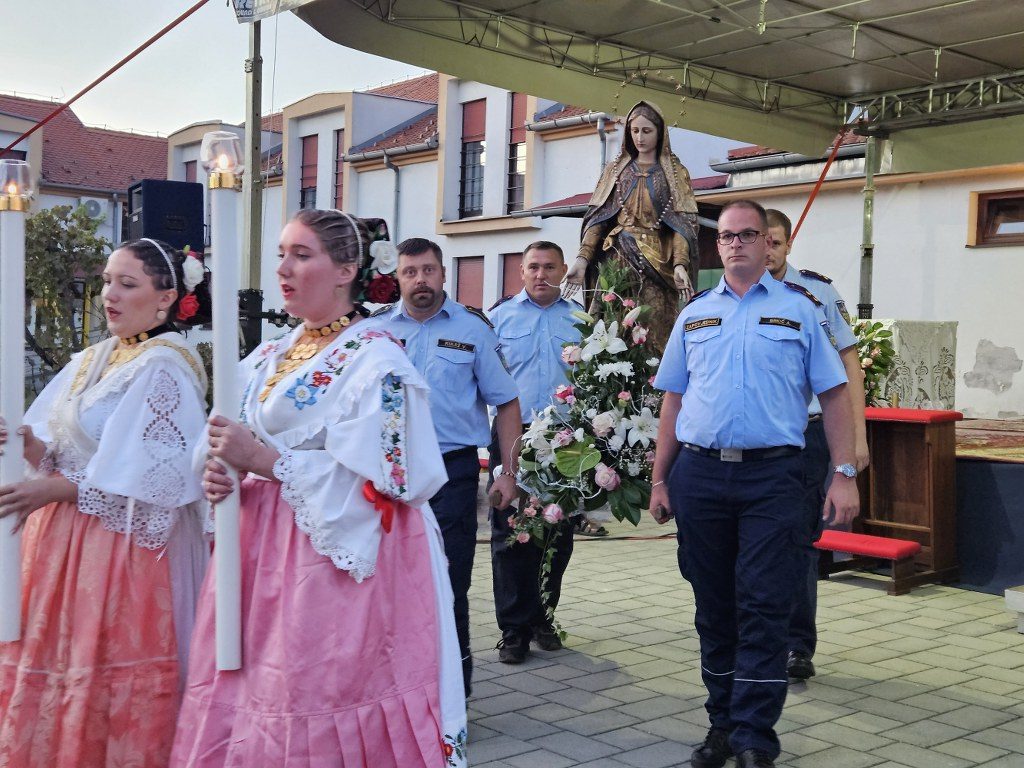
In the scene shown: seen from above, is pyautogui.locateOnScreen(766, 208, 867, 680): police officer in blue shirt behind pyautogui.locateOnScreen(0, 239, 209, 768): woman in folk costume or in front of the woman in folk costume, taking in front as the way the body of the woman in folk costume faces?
behind

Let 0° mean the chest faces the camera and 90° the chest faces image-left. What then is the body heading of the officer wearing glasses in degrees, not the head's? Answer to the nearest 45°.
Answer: approximately 0°

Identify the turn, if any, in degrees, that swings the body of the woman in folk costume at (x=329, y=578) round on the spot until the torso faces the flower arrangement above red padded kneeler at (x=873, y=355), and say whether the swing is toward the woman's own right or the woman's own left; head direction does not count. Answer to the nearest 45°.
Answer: approximately 180°

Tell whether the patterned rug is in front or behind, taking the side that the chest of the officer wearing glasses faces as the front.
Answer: behind

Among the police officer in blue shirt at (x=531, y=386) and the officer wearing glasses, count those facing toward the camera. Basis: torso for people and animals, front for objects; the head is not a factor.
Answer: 2

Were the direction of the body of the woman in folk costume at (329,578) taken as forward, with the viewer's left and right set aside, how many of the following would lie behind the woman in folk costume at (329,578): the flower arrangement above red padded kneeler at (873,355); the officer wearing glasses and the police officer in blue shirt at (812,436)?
3

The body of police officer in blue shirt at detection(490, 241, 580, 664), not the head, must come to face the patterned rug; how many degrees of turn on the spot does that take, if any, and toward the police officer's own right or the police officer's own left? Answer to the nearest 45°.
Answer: approximately 135° to the police officer's own left

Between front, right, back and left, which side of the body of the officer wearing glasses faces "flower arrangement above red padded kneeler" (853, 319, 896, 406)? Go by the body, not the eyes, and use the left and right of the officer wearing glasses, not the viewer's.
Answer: back

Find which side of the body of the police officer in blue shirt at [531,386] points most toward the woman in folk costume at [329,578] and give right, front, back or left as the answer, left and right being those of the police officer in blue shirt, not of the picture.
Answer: front

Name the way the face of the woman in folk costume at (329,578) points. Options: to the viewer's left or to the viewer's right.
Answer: to the viewer's left

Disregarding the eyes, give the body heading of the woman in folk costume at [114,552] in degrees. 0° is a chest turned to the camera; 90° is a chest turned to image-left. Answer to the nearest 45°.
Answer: approximately 45°
